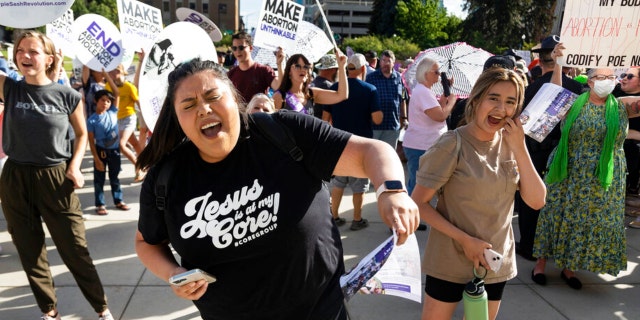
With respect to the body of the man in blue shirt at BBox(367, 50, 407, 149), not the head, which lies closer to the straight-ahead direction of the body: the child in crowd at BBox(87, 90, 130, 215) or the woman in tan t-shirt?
the woman in tan t-shirt

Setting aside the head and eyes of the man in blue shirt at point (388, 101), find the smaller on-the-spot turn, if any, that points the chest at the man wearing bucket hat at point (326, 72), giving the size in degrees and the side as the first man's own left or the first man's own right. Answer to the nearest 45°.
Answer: approximately 45° to the first man's own right

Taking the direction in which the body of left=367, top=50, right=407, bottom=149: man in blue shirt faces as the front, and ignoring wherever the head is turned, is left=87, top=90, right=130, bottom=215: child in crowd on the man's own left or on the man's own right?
on the man's own right

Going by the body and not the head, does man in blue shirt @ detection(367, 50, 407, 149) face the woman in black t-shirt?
yes

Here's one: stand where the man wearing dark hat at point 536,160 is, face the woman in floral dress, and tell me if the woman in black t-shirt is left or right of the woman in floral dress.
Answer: right

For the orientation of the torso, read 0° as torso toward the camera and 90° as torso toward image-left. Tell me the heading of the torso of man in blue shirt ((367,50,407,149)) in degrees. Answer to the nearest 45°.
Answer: approximately 0°

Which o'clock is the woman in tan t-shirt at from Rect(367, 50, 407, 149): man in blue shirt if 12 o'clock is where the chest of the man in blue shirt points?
The woman in tan t-shirt is roughly at 12 o'clock from the man in blue shirt.

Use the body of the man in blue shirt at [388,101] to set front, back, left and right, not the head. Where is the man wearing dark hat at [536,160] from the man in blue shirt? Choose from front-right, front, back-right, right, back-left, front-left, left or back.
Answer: front-left

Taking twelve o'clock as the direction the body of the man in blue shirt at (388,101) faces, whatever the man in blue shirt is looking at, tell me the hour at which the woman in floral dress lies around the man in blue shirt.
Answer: The woman in floral dress is roughly at 11 o'clock from the man in blue shirt.
